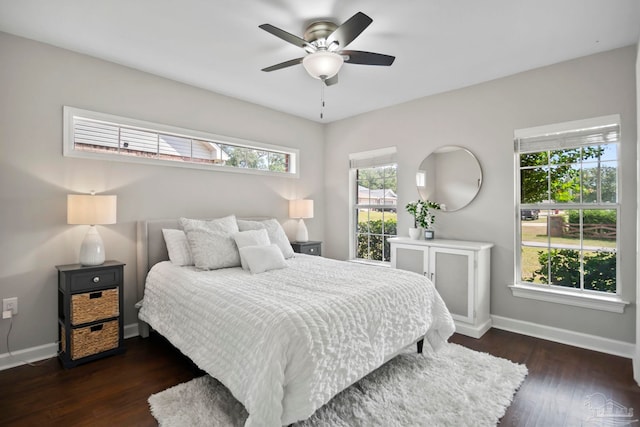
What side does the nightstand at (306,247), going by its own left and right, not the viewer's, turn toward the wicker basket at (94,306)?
right

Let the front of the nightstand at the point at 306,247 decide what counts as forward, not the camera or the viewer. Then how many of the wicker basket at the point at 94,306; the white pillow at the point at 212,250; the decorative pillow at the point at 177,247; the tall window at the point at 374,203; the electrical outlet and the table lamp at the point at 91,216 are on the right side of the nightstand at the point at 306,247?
5

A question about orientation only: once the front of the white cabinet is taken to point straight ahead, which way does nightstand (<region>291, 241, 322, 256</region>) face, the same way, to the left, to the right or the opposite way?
to the left

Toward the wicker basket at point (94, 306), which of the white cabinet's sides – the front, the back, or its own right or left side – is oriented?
front

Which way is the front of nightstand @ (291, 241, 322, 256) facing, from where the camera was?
facing the viewer and to the right of the viewer

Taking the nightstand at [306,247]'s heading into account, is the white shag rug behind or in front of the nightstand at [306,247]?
in front

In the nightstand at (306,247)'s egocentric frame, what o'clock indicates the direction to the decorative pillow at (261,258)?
The decorative pillow is roughly at 2 o'clock from the nightstand.

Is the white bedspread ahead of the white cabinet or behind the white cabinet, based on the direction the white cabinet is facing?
ahead

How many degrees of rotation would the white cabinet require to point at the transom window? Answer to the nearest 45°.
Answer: approximately 45° to its right

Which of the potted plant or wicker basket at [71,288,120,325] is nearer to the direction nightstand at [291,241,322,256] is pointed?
the potted plant

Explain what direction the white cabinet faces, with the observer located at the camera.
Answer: facing the viewer and to the left of the viewer

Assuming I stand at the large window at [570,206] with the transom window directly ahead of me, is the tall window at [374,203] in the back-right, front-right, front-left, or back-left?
front-right

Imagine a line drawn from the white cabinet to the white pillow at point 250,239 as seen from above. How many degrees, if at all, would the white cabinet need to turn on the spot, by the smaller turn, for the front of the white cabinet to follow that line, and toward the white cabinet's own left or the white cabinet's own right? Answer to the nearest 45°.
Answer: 0° — it already faces it

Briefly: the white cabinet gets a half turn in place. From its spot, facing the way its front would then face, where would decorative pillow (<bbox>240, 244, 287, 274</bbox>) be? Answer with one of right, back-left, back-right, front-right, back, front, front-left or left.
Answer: back

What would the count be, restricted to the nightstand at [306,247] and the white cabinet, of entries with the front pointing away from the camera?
0

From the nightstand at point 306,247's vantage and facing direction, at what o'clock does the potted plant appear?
The potted plant is roughly at 11 o'clock from the nightstand.
